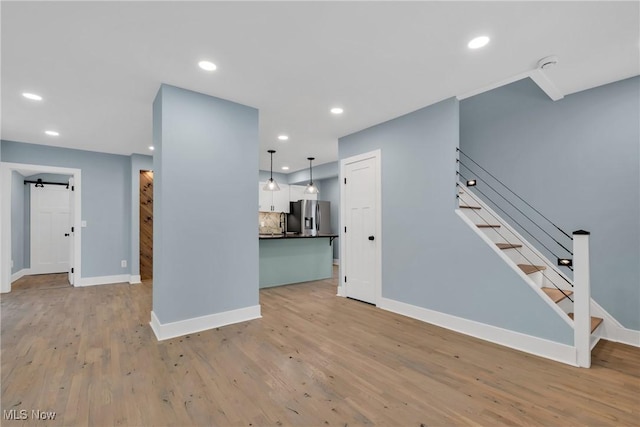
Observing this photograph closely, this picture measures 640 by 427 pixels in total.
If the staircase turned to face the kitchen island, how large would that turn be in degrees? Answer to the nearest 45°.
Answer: approximately 135° to its right

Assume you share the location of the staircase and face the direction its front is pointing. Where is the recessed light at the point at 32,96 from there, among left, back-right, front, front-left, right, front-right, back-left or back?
right

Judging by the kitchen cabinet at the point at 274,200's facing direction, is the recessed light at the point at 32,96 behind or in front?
in front

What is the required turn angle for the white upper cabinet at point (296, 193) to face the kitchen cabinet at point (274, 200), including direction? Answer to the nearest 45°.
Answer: approximately 45° to its right

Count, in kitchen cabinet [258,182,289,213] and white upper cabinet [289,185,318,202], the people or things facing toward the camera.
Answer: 2

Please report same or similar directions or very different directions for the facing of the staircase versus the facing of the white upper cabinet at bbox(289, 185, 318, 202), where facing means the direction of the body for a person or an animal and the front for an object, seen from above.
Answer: same or similar directions

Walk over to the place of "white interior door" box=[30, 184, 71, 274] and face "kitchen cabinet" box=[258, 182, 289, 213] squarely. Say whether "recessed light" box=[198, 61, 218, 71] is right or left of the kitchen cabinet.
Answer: right

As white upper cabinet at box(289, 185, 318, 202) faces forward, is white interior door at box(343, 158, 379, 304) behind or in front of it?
in front

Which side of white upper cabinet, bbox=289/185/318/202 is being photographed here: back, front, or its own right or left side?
front

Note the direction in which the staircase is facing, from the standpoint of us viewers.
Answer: facing the viewer and to the right of the viewer

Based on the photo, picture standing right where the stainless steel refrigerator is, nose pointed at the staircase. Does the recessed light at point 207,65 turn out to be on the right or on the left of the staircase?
right

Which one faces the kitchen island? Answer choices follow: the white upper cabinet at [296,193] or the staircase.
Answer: the white upper cabinet

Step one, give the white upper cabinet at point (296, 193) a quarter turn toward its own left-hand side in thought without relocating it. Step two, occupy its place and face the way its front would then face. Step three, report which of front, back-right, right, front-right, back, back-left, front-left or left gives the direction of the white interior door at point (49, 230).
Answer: back

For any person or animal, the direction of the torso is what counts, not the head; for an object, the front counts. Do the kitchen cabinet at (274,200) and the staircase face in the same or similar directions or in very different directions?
same or similar directions
